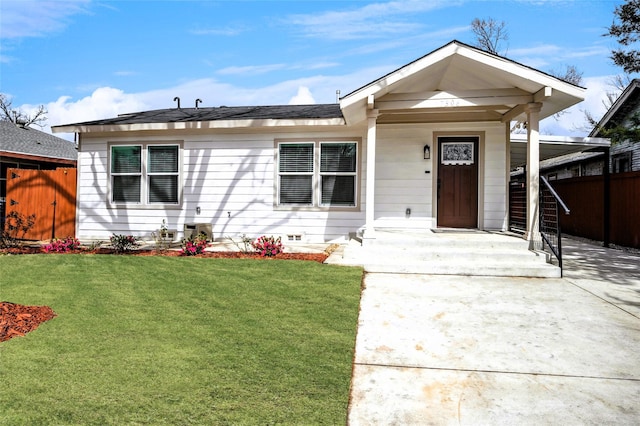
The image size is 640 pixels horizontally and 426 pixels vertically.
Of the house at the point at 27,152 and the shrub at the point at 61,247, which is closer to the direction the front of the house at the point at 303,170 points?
the shrub

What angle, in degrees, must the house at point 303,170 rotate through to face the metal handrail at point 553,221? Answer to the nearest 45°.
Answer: approximately 45° to its left

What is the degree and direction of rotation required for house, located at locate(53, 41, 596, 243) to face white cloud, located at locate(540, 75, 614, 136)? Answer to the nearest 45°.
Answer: approximately 135° to its left

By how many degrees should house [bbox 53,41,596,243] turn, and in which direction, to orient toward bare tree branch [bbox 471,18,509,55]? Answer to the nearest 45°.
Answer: approximately 135° to its left

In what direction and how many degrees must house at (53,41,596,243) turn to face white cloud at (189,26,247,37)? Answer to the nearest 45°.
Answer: approximately 135° to its right

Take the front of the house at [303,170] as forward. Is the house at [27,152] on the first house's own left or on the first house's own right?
on the first house's own right

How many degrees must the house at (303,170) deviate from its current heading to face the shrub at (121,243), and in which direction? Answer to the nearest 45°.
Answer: approximately 45° to its right

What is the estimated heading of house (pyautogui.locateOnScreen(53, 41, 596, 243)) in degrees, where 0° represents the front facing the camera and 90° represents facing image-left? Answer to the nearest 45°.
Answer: approximately 0°

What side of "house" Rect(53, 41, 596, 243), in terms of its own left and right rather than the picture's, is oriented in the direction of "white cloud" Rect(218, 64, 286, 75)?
back
